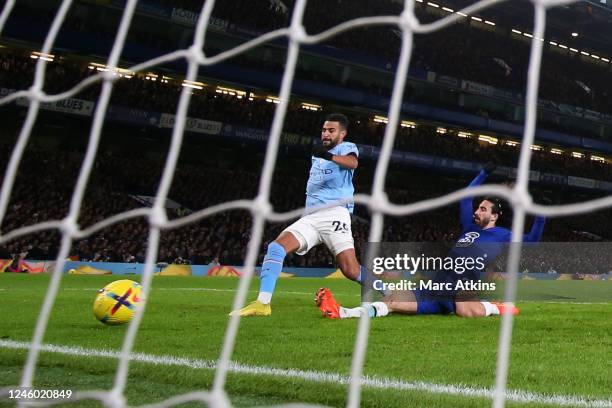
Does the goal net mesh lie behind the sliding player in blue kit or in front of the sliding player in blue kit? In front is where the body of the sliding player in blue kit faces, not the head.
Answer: in front

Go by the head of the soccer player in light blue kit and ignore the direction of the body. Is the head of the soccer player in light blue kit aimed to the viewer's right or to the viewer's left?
to the viewer's left

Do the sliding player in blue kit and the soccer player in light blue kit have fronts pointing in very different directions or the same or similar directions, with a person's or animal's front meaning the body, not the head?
same or similar directions

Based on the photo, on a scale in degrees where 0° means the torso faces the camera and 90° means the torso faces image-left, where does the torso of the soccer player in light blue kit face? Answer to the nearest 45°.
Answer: approximately 45°

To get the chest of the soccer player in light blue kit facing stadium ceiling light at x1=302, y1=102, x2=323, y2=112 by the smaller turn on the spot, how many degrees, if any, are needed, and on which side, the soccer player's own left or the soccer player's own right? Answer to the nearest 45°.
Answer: approximately 135° to the soccer player's own right

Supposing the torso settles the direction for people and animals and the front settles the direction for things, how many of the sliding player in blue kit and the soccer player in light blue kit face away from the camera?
0

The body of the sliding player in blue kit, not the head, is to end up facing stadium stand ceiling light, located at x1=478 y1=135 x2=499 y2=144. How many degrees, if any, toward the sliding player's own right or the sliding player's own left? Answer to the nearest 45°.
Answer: approximately 135° to the sliding player's own right

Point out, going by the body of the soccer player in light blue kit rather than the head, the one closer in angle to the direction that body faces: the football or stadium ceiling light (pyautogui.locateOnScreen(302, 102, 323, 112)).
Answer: the football

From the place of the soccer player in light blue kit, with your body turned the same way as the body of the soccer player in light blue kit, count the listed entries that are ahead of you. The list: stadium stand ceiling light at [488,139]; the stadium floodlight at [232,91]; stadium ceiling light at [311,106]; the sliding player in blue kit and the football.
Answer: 1

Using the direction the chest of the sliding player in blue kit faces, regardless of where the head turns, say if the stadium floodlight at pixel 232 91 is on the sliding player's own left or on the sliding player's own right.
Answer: on the sliding player's own right

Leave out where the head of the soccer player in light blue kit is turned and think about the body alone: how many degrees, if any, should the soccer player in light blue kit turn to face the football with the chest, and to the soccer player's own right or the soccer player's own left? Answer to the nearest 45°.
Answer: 0° — they already face it

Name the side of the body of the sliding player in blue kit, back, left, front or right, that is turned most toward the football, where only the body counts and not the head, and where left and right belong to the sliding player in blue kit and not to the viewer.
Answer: front

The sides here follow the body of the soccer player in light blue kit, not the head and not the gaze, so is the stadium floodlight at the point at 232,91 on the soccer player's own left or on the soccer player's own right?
on the soccer player's own right

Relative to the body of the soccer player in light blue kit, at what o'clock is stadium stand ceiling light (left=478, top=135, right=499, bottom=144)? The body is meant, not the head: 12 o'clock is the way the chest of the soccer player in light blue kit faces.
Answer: The stadium stand ceiling light is roughly at 5 o'clock from the soccer player in light blue kit.

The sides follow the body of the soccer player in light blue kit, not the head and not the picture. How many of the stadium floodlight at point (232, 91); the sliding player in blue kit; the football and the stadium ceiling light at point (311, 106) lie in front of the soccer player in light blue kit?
1
